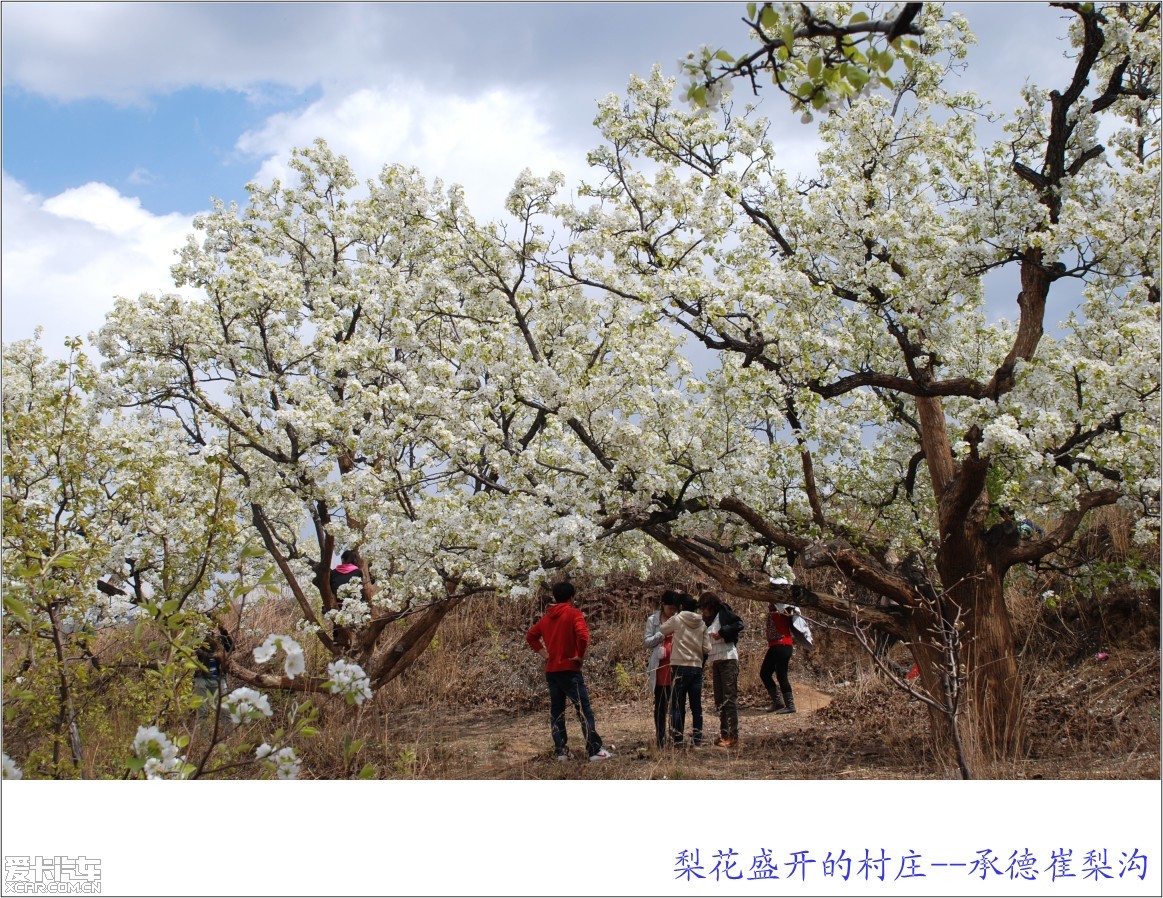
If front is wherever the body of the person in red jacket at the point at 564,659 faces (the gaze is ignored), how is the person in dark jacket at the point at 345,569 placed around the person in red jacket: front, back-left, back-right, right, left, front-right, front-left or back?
front-left

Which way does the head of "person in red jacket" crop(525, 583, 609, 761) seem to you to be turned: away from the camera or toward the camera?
away from the camera

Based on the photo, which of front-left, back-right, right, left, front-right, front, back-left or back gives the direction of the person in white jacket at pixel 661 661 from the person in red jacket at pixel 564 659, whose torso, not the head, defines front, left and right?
front-right

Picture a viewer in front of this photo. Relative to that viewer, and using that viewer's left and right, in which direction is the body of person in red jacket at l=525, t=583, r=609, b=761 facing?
facing away from the viewer

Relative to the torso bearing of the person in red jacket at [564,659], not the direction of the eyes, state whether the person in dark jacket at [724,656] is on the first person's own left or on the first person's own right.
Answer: on the first person's own right

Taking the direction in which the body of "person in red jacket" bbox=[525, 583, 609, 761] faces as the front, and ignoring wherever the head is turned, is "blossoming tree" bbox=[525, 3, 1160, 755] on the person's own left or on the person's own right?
on the person's own right

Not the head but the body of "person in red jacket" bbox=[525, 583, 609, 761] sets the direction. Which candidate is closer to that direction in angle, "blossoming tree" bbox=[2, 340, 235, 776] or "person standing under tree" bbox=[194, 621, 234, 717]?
the person standing under tree

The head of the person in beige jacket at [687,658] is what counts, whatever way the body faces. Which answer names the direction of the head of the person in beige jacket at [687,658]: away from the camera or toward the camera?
away from the camera
